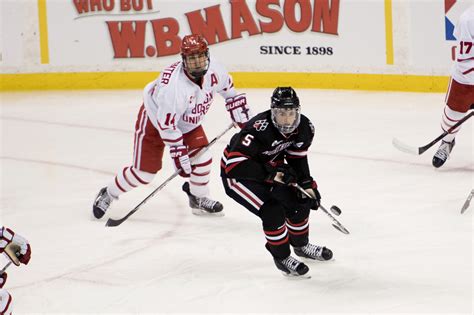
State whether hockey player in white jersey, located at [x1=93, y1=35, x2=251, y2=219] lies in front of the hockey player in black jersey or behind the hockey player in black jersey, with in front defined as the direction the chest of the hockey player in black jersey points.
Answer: behind

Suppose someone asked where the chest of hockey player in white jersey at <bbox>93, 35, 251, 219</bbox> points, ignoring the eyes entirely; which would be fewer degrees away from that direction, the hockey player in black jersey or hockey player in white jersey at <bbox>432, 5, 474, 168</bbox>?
the hockey player in black jersey

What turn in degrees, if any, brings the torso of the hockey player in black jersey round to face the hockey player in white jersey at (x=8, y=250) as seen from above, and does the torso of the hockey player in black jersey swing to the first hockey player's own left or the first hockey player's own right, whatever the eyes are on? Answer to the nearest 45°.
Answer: approximately 90° to the first hockey player's own right

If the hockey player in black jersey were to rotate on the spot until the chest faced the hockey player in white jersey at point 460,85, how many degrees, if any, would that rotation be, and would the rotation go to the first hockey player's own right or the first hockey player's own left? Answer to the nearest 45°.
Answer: approximately 90° to the first hockey player's own left

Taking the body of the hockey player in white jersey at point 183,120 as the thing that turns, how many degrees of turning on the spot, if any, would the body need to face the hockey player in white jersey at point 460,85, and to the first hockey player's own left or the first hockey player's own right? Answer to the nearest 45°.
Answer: approximately 45° to the first hockey player's own left

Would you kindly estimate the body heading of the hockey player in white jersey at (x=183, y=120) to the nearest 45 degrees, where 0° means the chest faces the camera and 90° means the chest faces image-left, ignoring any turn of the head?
approximately 315°

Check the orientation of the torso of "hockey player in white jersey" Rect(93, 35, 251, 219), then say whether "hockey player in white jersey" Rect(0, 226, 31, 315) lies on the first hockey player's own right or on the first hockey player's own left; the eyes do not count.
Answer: on the first hockey player's own right

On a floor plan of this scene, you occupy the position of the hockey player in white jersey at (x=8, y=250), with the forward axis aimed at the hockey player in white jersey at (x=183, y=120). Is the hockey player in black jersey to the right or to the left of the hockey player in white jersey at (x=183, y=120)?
right
